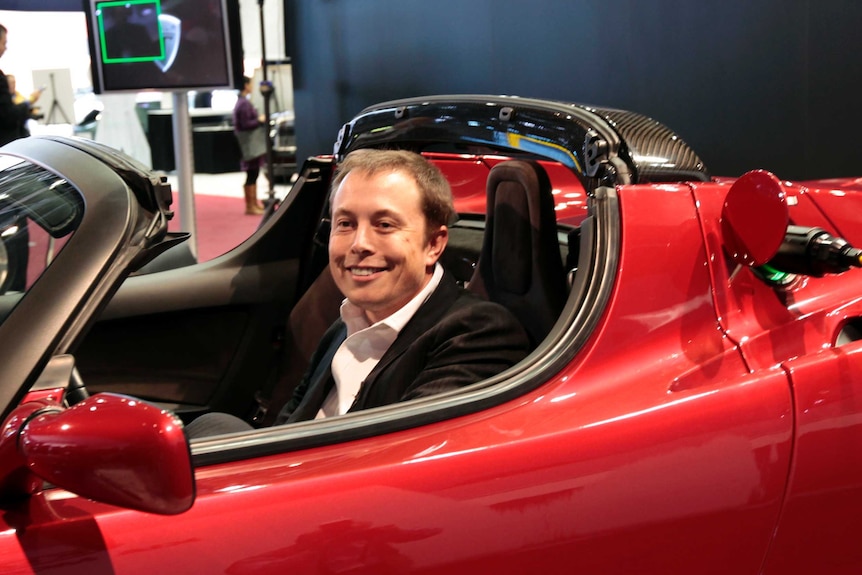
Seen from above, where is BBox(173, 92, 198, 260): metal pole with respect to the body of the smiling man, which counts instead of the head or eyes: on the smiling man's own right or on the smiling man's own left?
on the smiling man's own right

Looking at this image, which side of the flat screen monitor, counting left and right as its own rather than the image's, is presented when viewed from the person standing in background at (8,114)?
right

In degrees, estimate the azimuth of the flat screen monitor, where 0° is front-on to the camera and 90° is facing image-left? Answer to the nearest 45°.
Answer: approximately 0°

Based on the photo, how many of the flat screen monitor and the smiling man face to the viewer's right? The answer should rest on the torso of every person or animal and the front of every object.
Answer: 0

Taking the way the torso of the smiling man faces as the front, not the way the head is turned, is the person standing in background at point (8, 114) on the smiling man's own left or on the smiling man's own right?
on the smiling man's own right

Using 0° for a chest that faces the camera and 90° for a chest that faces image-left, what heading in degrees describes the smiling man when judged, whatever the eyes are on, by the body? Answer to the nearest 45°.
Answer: approximately 45°
